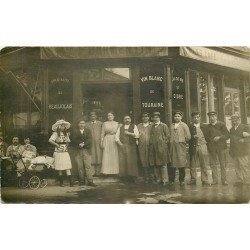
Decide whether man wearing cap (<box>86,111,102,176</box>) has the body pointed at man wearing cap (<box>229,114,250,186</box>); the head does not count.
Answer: no

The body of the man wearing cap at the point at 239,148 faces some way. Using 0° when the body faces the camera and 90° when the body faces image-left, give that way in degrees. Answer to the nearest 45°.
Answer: approximately 45°

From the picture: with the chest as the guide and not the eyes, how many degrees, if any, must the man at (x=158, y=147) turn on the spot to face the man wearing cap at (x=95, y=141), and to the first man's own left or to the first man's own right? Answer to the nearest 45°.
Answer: approximately 90° to the first man's own right

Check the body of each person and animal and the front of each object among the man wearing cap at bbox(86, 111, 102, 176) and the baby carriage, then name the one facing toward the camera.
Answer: the man wearing cap

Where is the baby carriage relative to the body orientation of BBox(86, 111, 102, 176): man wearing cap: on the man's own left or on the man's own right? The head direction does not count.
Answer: on the man's own right

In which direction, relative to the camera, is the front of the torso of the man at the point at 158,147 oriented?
toward the camera

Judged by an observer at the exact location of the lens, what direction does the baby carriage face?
facing to the right of the viewer

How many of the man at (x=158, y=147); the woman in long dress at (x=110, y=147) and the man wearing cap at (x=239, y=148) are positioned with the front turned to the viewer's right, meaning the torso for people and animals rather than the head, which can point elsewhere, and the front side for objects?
0

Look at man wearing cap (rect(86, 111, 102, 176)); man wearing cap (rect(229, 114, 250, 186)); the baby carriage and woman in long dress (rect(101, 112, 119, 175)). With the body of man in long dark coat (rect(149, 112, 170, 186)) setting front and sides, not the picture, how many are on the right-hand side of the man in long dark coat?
3

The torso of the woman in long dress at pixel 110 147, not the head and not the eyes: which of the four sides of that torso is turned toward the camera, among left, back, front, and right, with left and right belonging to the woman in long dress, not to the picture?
front
